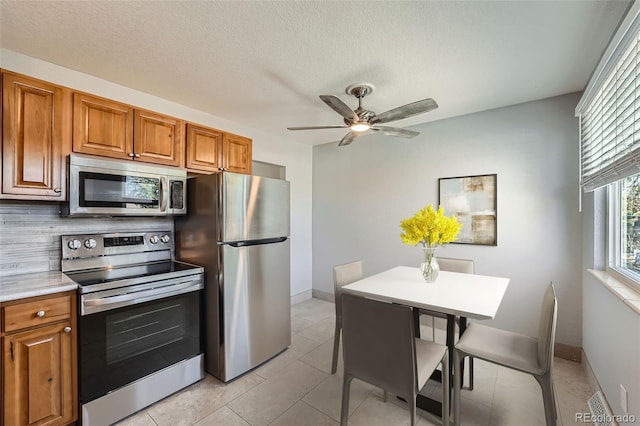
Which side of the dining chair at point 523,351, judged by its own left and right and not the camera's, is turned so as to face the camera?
left

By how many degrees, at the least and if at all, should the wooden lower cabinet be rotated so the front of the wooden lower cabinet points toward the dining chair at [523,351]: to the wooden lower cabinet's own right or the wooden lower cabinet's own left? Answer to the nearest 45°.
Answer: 0° — it already faces it

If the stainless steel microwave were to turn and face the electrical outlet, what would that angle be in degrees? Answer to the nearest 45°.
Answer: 0° — it already faces it

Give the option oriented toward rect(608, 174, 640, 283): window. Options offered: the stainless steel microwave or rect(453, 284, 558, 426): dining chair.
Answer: the stainless steel microwave

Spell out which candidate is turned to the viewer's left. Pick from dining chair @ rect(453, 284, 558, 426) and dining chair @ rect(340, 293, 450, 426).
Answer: dining chair @ rect(453, 284, 558, 426)

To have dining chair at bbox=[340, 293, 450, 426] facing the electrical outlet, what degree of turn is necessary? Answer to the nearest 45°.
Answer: approximately 45° to its right

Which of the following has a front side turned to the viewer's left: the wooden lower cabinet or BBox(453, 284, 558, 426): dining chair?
the dining chair

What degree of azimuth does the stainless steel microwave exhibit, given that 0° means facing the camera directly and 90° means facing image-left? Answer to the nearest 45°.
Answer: approximately 315°

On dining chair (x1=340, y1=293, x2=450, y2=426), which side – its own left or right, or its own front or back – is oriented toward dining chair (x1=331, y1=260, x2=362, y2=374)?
left

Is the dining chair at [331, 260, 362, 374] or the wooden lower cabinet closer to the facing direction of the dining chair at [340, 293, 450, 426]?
the dining chair
